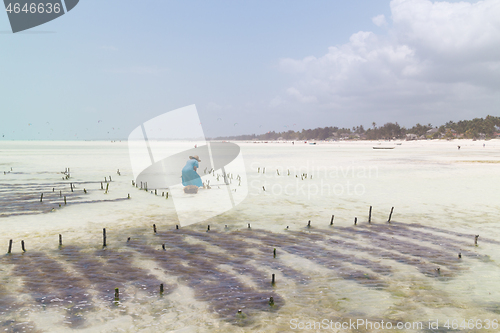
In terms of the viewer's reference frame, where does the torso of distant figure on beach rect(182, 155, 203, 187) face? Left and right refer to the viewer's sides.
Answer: facing to the right of the viewer

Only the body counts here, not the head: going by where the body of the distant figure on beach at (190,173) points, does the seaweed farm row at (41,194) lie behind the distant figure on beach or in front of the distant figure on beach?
behind

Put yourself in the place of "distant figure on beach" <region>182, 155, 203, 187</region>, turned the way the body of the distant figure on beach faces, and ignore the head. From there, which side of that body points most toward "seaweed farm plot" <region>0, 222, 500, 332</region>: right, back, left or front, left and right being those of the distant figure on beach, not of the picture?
right
